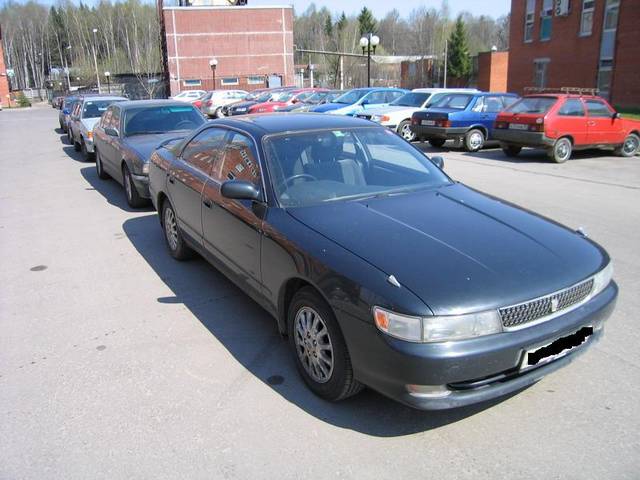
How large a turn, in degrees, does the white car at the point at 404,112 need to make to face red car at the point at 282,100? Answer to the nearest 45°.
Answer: approximately 90° to its right

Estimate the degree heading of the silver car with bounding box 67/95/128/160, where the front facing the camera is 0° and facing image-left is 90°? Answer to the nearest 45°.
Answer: approximately 315°

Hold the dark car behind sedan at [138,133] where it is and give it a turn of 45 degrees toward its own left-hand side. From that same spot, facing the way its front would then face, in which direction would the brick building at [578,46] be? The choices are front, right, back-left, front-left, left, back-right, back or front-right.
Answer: front-left

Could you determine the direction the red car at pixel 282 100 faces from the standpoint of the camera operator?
facing the viewer and to the left of the viewer

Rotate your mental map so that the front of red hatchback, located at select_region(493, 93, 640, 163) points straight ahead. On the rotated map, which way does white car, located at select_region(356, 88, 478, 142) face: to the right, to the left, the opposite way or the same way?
the opposite way

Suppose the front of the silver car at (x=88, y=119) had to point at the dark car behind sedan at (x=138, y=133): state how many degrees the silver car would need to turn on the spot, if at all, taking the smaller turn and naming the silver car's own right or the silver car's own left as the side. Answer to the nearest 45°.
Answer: approximately 45° to the silver car's own right

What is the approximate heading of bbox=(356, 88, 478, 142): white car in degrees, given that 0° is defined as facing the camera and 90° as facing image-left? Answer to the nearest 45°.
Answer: approximately 45°

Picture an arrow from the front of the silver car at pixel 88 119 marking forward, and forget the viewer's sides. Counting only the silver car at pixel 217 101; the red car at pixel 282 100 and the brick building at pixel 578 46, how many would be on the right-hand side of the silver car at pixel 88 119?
0

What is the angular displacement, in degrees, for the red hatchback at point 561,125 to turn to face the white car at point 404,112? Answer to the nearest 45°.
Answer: approximately 90° to its left

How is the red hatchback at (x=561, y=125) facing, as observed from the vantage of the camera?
facing away from the viewer and to the right of the viewer

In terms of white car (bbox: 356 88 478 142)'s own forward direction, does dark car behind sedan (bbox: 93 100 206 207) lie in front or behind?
in front

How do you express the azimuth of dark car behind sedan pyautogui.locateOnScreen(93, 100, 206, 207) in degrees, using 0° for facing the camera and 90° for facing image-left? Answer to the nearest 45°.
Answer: approximately 315°

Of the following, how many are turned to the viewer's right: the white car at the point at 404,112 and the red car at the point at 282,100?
0

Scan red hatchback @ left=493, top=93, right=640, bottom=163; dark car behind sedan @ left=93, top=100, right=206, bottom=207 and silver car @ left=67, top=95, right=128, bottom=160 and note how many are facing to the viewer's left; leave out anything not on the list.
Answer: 0

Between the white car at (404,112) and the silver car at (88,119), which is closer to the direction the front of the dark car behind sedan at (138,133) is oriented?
the white car

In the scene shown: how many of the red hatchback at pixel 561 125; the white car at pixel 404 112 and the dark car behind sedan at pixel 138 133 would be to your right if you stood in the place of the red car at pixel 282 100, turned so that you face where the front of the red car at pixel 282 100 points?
0

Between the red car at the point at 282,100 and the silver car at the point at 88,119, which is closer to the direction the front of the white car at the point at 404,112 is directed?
the silver car
